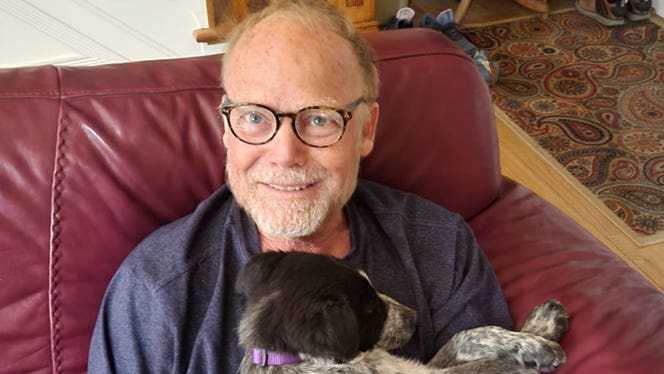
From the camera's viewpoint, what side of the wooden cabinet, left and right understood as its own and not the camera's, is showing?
front

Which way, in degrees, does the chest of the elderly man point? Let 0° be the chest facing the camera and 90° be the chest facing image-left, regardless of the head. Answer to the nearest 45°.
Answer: approximately 0°

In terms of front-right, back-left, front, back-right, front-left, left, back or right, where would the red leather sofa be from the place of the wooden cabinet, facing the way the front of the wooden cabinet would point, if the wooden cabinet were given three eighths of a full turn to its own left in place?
back-right

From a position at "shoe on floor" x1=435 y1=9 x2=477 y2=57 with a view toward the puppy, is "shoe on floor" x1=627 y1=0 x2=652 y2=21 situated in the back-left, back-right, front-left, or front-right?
back-left

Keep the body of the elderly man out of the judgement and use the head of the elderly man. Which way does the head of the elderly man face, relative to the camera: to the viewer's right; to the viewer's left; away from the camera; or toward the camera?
toward the camera

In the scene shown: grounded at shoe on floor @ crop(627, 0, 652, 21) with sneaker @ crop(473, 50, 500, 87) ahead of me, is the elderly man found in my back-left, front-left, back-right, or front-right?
front-left

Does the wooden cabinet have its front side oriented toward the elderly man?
yes

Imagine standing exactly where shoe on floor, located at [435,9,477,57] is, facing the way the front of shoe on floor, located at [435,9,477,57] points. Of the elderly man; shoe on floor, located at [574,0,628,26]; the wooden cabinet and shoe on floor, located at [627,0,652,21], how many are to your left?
2
